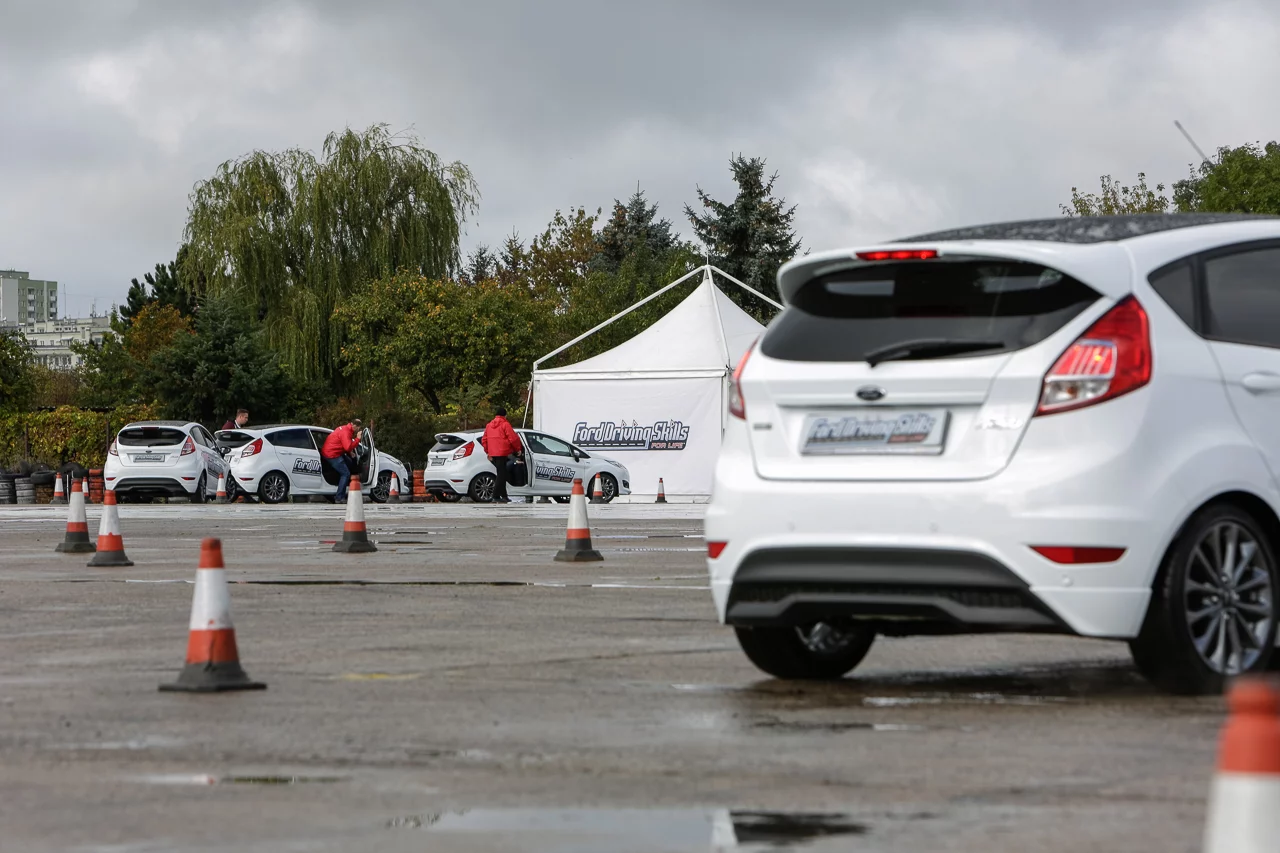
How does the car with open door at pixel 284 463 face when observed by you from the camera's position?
facing away from the viewer and to the right of the viewer

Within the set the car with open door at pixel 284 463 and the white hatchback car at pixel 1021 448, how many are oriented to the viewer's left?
0

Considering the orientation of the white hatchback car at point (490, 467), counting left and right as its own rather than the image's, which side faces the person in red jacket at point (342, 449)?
back

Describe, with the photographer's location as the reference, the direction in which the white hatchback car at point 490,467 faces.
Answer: facing away from the viewer and to the right of the viewer

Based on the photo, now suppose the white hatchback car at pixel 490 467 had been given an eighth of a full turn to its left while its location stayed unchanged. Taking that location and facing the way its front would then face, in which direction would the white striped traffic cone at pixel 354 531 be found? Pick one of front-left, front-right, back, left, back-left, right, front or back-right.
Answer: back

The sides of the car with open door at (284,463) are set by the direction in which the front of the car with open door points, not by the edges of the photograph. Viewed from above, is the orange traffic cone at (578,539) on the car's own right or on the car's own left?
on the car's own right

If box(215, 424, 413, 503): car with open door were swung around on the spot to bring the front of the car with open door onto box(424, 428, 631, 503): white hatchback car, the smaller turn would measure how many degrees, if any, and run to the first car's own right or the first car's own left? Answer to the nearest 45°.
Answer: approximately 45° to the first car's own right

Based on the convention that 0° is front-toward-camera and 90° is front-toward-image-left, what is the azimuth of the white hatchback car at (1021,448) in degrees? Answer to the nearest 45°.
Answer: approximately 225°

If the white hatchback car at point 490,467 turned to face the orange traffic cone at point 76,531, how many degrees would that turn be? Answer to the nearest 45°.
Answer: approximately 135° to its right

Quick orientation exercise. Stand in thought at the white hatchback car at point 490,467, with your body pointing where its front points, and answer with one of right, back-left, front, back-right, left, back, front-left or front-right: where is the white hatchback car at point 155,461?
back-left

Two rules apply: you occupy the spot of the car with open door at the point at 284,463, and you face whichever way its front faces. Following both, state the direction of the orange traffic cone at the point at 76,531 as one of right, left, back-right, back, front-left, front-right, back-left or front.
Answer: back-right

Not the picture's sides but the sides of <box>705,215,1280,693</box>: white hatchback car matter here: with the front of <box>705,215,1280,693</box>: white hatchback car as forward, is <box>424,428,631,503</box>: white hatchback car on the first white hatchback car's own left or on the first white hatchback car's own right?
on the first white hatchback car's own left
